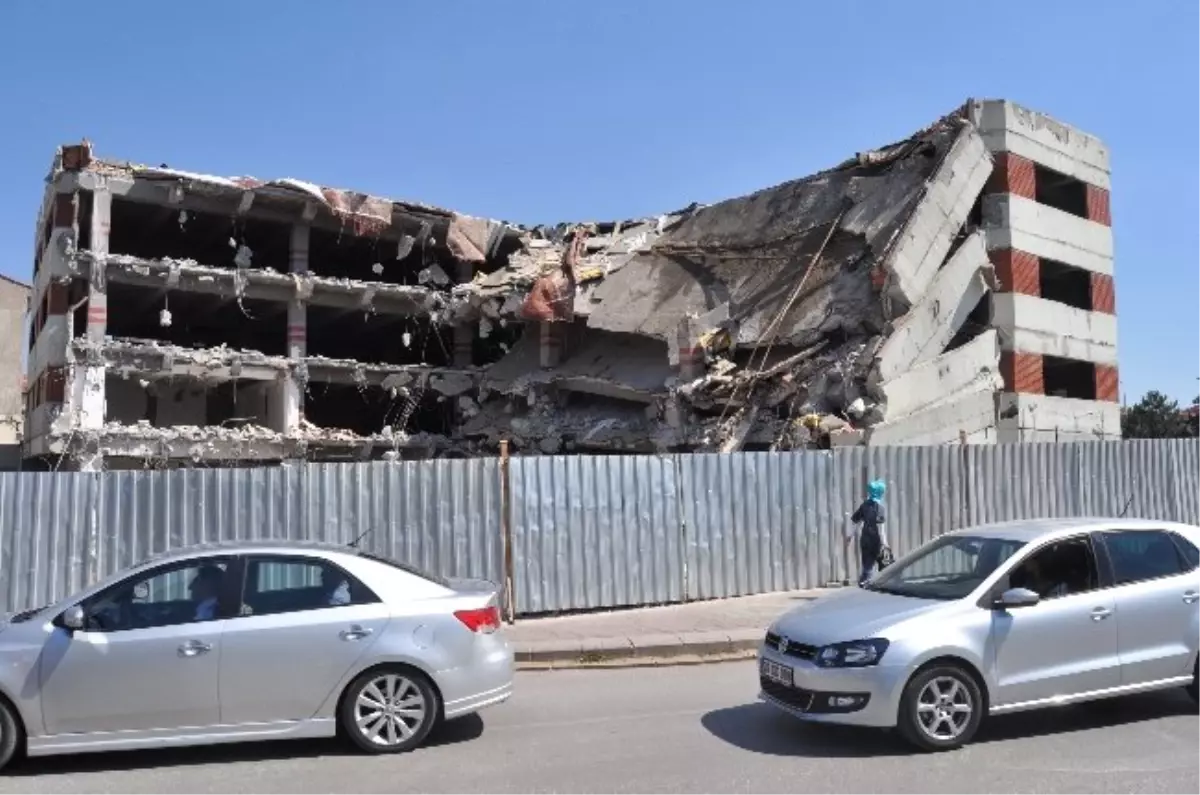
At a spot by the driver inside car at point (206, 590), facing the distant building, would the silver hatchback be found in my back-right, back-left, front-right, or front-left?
back-right

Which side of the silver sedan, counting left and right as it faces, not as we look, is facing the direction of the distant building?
right

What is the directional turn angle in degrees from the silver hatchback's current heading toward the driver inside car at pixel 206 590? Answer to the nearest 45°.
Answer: approximately 45° to its right

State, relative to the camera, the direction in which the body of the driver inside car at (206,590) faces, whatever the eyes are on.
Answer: to the viewer's left

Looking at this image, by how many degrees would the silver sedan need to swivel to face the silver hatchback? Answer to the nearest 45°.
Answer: approximately 180°

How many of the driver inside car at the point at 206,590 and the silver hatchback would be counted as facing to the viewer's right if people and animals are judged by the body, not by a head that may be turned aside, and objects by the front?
0

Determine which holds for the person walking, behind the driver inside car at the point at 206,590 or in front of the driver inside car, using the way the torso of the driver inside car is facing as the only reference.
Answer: behind

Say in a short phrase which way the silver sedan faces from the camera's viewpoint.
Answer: facing to the left of the viewer

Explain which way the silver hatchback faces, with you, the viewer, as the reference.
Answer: facing the viewer and to the left of the viewer

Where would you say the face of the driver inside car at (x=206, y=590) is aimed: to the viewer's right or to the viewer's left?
to the viewer's left

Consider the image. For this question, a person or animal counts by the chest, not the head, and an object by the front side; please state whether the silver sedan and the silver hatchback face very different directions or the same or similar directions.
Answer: same or similar directions
